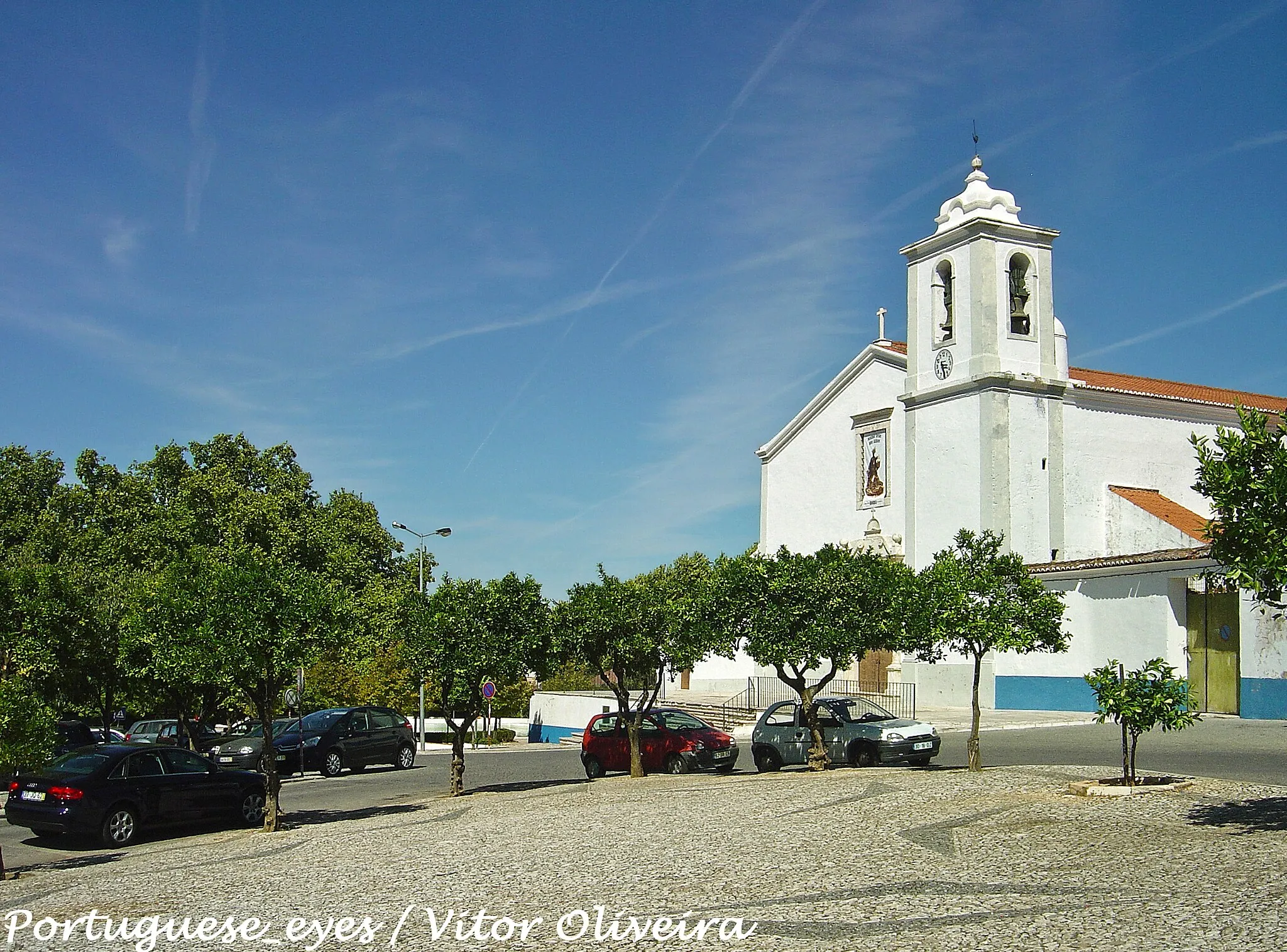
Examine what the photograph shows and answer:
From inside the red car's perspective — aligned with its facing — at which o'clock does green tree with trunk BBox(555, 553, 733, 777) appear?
The green tree with trunk is roughly at 2 o'clock from the red car.

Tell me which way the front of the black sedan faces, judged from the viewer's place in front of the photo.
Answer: facing away from the viewer and to the right of the viewer

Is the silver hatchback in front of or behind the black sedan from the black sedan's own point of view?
in front

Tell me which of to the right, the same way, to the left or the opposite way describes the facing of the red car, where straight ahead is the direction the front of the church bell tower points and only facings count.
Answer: to the left

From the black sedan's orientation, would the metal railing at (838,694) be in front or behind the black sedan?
in front

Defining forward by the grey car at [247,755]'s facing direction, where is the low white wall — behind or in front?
behind

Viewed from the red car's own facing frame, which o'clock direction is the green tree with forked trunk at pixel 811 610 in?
The green tree with forked trunk is roughly at 12 o'clock from the red car.

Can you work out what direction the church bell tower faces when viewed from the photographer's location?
facing the viewer and to the left of the viewer

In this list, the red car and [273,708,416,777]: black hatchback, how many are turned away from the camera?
0

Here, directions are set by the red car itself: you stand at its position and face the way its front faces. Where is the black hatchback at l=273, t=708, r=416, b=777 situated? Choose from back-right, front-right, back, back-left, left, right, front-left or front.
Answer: back

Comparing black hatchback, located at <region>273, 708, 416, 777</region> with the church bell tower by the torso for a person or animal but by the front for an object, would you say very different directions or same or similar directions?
same or similar directions

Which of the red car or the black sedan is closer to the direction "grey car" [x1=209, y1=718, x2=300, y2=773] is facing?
the black sedan

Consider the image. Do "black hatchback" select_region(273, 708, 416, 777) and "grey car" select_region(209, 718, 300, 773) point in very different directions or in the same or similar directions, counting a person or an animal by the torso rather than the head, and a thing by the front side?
same or similar directions
